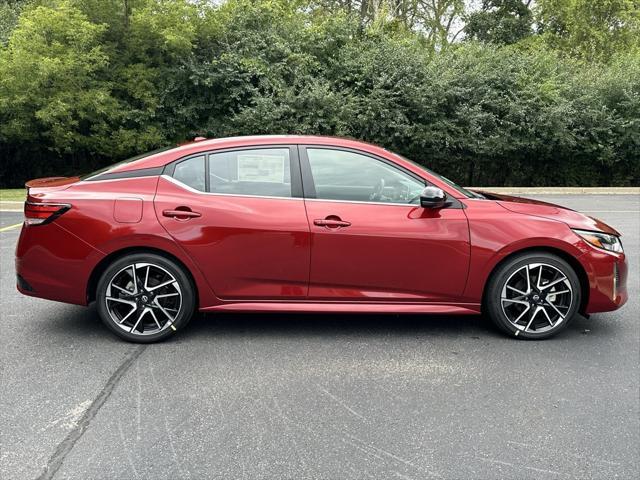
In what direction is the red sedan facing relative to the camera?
to the viewer's right

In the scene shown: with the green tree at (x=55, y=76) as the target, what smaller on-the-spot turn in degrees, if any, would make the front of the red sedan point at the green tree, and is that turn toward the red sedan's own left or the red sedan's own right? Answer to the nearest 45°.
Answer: approximately 135° to the red sedan's own left

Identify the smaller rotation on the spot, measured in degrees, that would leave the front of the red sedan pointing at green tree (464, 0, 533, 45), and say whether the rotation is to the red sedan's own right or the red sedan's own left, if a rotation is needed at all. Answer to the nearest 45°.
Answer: approximately 90° to the red sedan's own left

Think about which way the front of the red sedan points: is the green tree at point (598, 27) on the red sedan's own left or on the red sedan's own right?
on the red sedan's own left

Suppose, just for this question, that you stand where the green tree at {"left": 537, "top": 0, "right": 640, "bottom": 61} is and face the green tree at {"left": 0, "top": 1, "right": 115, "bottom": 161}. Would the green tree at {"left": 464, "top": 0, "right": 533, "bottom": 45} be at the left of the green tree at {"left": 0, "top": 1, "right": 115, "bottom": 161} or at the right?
right

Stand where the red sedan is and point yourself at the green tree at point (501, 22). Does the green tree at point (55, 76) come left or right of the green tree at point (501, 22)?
left
